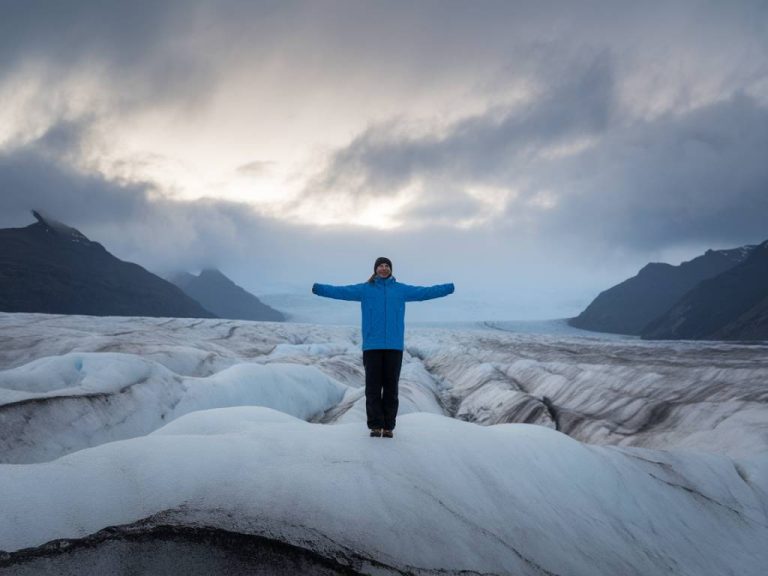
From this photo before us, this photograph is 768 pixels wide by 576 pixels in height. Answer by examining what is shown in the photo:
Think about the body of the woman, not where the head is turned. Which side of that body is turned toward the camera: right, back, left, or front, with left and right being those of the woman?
front
